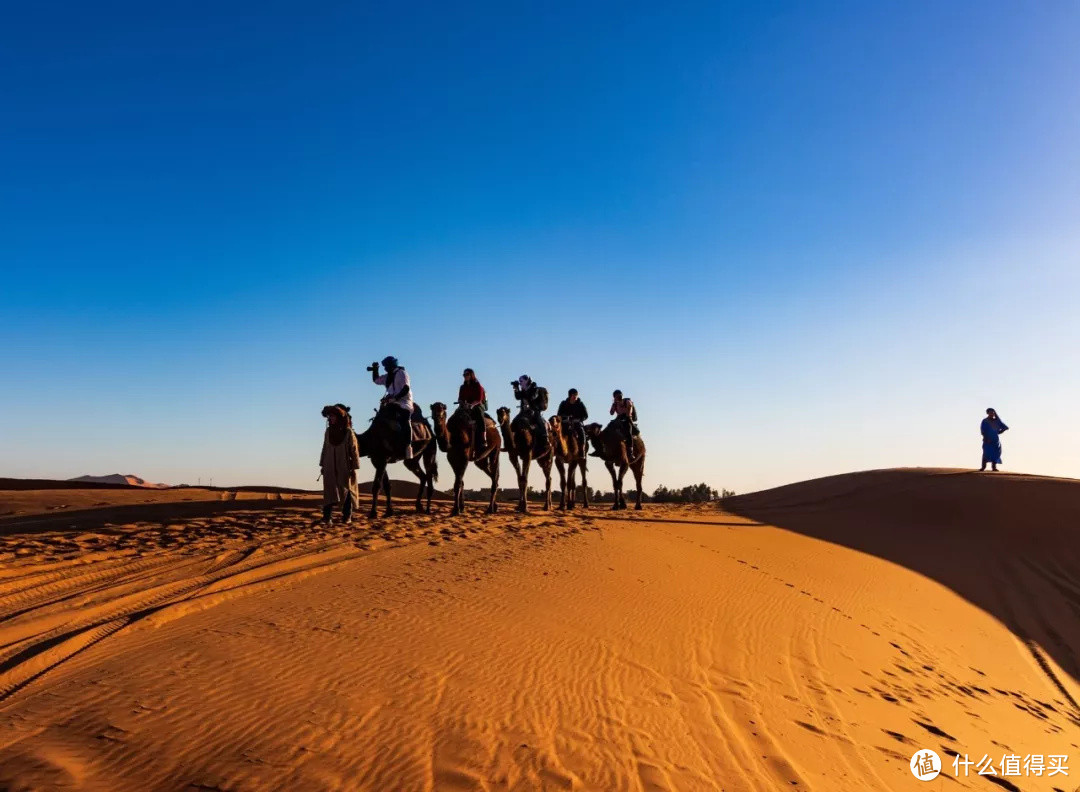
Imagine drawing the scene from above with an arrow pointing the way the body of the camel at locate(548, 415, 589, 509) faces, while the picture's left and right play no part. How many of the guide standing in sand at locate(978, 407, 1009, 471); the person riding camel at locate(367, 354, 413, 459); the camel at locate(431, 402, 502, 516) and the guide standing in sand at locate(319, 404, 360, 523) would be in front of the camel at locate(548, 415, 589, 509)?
3

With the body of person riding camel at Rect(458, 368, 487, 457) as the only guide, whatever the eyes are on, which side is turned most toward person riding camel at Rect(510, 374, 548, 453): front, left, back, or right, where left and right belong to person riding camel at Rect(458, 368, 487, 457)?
back

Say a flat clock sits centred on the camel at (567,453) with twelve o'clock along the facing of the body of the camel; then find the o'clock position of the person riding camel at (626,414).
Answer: The person riding camel is roughly at 7 o'clock from the camel.

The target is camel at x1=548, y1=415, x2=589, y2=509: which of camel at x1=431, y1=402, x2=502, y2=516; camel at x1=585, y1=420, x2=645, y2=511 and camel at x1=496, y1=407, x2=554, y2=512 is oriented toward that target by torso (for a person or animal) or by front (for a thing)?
camel at x1=585, y1=420, x2=645, y2=511

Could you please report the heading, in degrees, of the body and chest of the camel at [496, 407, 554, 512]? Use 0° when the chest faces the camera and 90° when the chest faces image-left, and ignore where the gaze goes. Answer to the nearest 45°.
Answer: approximately 45°

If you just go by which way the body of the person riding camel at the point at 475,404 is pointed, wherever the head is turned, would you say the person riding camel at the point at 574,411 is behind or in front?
behind

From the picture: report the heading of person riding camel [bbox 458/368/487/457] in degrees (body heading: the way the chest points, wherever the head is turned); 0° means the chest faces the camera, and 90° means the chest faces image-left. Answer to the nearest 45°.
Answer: approximately 45°

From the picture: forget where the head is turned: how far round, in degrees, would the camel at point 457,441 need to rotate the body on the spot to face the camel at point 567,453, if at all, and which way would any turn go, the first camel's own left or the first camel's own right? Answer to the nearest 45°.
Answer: approximately 180°

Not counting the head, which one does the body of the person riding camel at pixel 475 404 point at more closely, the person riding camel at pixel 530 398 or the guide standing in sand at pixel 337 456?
the guide standing in sand

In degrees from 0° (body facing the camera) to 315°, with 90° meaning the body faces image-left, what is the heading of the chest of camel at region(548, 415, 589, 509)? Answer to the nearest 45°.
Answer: approximately 45°

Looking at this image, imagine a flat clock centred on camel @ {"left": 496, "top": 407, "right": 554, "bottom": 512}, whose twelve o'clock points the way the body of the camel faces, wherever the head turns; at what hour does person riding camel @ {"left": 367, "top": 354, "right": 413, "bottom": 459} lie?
The person riding camel is roughly at 12 o'clock from the camel.
